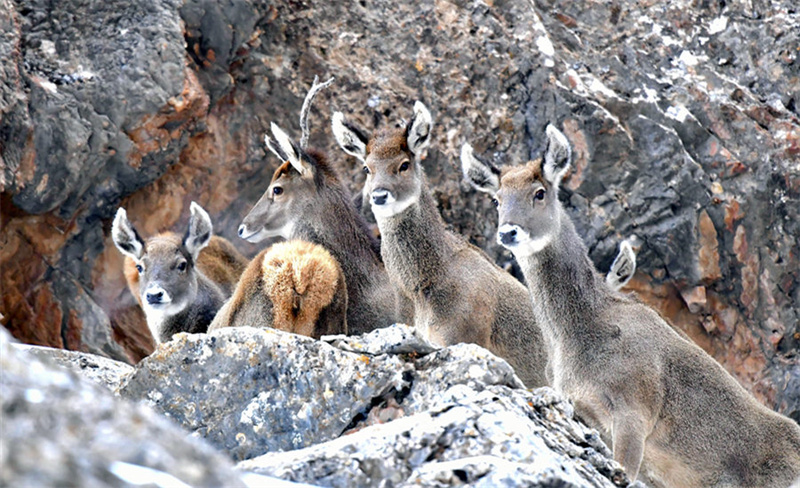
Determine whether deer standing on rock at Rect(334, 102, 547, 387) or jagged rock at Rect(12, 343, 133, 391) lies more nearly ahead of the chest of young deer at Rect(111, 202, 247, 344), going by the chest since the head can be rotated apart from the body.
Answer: the jagged rock

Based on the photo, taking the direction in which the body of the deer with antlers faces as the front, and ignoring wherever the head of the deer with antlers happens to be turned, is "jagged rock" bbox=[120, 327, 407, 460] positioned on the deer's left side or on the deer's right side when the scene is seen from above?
on the deer's left side

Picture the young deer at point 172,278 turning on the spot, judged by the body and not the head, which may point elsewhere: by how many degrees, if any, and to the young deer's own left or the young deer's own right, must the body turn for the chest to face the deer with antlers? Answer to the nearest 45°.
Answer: approximately 135° to the young deer's own left

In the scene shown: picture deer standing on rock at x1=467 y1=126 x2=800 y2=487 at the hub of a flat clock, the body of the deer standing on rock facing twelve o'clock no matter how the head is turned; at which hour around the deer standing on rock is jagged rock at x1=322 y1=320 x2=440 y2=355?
The jagged rock is roughly at 12 o'clock from the deer standing on rock.

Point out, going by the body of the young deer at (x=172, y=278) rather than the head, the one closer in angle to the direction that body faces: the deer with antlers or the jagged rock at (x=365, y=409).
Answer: the jagged rock

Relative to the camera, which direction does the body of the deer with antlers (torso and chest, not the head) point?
to the viewer's left

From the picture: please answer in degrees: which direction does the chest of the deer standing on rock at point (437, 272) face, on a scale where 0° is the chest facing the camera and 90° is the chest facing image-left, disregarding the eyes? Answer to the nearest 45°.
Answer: approximately 45°

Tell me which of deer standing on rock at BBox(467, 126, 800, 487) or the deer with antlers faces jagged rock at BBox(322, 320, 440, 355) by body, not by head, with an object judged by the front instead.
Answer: the deer standing on rock
